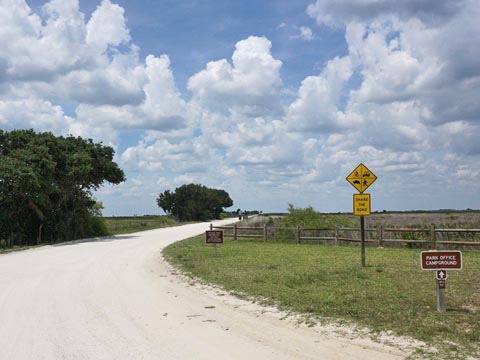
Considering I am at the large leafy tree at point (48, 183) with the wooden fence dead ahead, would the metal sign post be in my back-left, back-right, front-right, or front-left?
front-right

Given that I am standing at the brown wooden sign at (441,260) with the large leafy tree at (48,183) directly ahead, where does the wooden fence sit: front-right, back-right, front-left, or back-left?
front-right

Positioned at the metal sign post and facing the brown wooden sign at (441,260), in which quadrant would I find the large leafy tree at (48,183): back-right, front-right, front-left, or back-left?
back-right

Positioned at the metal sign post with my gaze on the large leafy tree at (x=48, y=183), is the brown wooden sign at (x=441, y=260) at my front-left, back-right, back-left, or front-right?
back-left

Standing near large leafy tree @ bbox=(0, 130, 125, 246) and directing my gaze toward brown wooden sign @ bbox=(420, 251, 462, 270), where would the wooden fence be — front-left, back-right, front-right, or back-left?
front-left

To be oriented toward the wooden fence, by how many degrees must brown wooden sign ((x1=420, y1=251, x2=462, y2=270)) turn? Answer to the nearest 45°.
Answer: approximately 180°

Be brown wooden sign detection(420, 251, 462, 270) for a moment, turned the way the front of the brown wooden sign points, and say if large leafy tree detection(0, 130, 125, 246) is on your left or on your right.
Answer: on your right

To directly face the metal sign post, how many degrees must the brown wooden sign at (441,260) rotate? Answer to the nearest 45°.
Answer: approximately 180°

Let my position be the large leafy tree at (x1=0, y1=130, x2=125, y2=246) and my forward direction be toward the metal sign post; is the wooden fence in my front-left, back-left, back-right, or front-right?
front-left

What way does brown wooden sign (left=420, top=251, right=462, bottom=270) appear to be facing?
toward the camera
